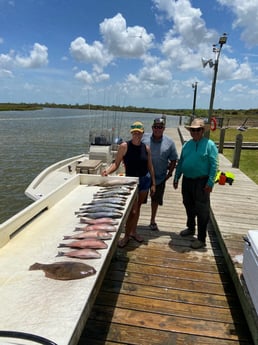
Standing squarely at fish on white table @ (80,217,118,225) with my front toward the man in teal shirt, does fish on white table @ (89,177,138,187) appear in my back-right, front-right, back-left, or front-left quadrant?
front-left

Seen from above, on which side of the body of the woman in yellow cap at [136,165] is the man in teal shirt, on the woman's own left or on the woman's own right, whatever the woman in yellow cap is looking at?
on the woman's own left

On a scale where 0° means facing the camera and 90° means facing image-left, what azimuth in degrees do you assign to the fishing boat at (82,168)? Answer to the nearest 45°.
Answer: approximately 45°

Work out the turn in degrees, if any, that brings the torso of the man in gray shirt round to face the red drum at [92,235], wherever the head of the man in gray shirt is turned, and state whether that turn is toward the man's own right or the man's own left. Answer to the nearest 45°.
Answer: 0° — they already face it

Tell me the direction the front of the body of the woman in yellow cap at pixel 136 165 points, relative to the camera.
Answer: toward the camera

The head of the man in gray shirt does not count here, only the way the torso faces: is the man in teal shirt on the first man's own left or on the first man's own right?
on the first man's own left

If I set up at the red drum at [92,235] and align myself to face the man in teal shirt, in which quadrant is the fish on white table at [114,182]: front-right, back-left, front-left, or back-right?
front-left

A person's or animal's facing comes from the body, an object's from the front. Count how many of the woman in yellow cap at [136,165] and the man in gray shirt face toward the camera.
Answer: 2

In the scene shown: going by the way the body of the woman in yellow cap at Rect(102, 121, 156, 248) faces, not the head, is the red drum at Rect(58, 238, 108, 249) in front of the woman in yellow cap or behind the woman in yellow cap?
in front
